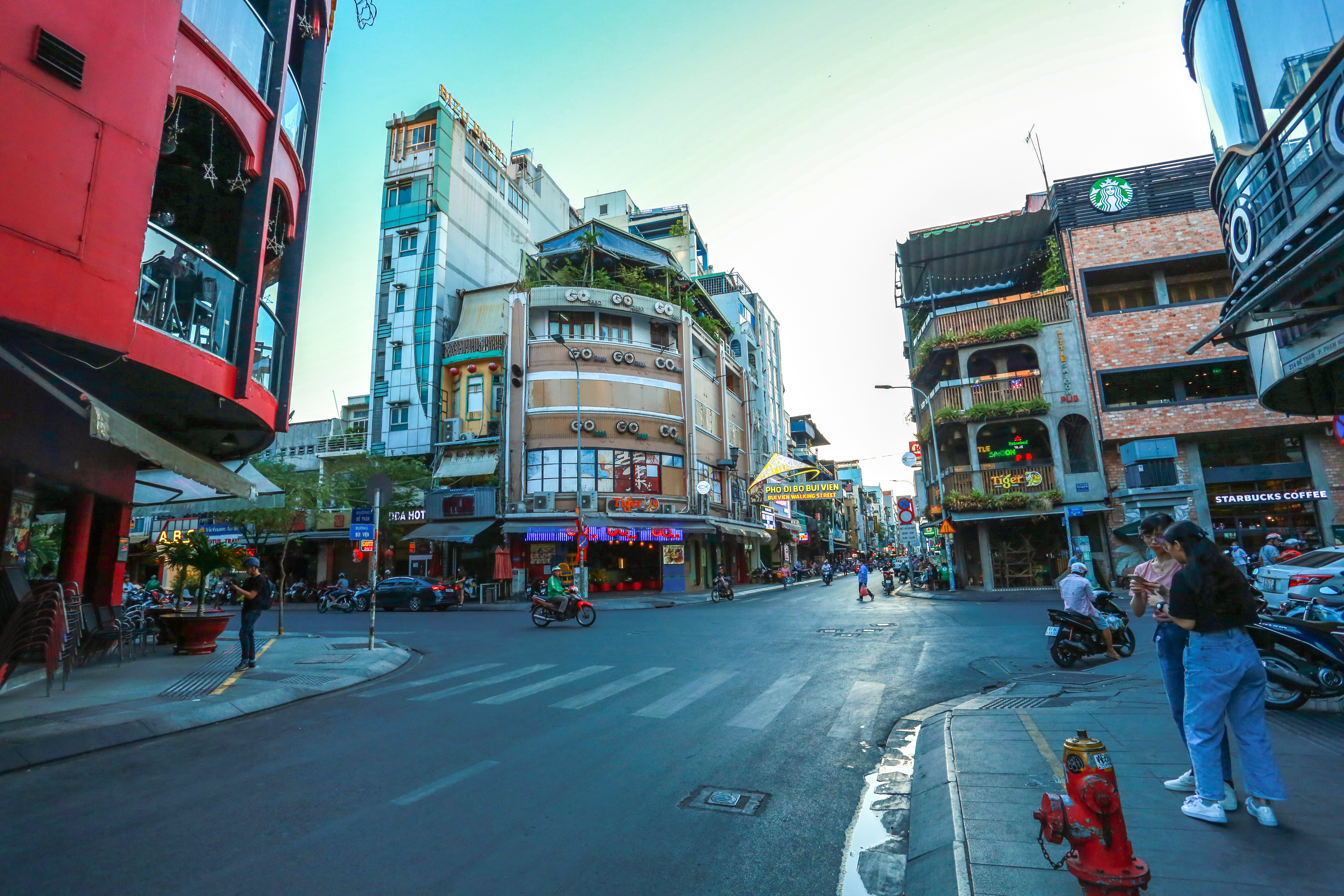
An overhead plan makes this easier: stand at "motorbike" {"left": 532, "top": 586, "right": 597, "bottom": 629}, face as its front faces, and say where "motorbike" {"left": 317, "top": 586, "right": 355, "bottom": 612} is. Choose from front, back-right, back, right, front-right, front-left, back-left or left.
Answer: back-left

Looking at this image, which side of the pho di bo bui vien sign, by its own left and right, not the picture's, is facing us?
front

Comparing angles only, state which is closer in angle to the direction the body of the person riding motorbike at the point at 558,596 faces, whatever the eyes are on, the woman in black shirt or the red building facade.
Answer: the woman in black shirt

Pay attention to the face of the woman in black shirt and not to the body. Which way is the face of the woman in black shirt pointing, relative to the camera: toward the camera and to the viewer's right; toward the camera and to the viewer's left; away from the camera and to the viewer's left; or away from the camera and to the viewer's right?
away from the camera and to the viewer's left

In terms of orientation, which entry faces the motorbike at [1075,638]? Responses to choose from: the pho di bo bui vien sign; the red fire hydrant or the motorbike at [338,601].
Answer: the pho di bo bui vien sign

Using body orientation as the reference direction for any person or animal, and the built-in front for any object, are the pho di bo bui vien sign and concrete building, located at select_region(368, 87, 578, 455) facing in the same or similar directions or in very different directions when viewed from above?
same or similar directions

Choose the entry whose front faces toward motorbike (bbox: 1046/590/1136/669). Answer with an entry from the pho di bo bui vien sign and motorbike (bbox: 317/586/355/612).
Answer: the pho di bo bui vien sign

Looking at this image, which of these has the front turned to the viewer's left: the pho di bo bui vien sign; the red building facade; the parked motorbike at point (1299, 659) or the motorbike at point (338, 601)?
the motorbike

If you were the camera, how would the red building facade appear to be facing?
facing the viewer and to the right of the viewer

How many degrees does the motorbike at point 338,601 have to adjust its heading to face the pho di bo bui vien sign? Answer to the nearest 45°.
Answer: approximately 180°

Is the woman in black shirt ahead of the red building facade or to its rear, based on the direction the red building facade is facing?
ahead

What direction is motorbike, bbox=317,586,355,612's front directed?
to the viewer's left

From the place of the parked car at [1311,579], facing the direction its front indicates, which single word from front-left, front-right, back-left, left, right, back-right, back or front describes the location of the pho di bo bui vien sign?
left

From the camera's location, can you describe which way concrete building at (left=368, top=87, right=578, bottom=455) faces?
facing the viewer and to the left of the viewer

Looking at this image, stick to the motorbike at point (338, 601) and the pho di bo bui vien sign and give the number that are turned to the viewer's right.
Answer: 0
